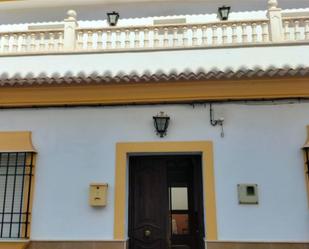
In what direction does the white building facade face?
toward the camera

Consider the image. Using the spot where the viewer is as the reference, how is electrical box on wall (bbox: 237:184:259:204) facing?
facing the viewer

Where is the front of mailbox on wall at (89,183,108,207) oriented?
toward the camera

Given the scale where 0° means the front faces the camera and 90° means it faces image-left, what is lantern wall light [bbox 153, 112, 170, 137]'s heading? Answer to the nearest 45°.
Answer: approximately 0°

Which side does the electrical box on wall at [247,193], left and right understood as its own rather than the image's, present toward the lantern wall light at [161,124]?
right

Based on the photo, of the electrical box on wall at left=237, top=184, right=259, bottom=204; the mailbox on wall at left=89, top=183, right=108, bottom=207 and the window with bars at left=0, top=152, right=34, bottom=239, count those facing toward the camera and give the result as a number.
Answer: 3

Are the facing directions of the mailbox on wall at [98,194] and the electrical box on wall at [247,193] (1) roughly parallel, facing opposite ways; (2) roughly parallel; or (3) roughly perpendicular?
roughly parallel

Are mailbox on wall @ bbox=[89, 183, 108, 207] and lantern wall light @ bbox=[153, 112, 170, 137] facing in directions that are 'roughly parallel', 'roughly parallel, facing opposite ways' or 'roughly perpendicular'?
roughly parallel

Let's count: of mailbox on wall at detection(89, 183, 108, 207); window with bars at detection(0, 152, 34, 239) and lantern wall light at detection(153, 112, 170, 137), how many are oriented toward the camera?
3

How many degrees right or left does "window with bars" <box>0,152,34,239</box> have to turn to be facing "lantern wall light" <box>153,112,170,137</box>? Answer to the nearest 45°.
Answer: approximately 45° to its left
